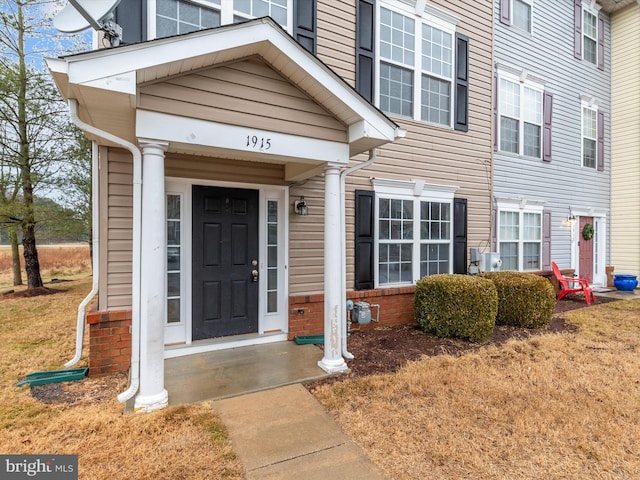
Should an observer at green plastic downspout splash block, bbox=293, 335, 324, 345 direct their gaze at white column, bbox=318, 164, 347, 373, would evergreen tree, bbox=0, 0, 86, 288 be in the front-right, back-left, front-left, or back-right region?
back-right

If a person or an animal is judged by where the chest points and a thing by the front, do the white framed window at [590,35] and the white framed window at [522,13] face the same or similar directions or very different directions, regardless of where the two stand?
same or similar directions

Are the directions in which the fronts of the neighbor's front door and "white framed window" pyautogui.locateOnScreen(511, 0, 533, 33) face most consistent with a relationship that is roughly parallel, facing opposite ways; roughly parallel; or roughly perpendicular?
roughly parallel

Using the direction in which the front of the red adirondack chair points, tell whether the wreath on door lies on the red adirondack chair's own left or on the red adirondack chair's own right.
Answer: on the red adirondack chair's own left
